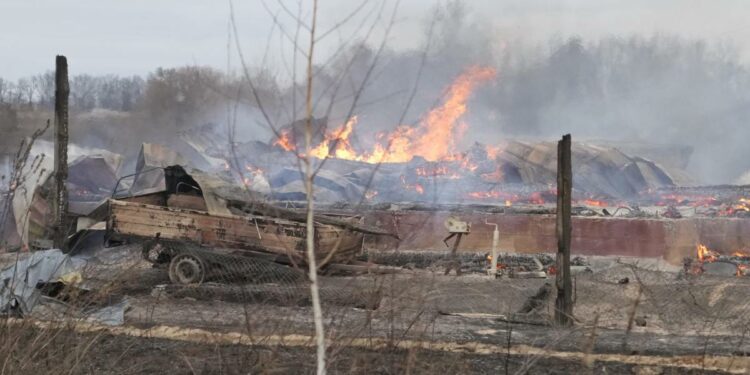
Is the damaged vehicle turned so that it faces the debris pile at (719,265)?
yes

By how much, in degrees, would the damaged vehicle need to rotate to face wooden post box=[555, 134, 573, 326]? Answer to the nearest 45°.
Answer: approximately 45° to its right

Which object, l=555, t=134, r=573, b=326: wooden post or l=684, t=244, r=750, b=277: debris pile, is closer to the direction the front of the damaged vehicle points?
the debris pile

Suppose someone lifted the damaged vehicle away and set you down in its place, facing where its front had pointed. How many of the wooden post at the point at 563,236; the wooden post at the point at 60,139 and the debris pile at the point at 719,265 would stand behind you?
1

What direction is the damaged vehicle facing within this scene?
to the viewer's right

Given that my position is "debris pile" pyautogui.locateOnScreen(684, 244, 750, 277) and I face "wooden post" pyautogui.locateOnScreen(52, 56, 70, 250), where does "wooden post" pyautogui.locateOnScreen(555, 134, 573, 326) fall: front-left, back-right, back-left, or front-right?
front-left

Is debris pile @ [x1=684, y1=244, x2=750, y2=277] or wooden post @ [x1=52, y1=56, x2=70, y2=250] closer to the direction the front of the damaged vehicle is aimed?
the debris pile

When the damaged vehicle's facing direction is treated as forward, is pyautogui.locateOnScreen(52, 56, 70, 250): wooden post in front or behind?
behind
